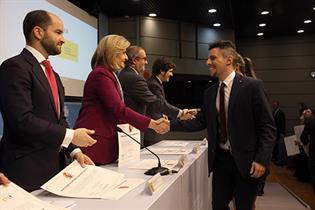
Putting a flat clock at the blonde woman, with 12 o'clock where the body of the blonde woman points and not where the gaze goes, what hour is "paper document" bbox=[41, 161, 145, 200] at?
The paper document is roughly at 3 o'clock from the blonde woman.

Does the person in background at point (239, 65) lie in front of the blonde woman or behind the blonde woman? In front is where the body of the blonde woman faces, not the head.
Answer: in front

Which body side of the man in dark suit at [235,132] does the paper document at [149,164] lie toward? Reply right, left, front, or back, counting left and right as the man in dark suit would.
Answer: front

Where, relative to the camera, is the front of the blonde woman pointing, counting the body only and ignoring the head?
to the viewer's right

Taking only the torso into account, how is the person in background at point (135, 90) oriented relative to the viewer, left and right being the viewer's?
facing to the right of the viewer

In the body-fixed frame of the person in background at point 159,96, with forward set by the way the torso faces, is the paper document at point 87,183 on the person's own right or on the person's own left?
on the person's own right

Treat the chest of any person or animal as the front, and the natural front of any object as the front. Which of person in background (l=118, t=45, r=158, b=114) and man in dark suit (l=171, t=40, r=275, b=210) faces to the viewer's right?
the person in background

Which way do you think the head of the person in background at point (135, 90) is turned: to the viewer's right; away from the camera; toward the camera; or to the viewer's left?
to the viewer's right

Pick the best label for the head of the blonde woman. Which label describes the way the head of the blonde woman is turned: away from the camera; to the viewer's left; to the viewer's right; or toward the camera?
to the viewer's right

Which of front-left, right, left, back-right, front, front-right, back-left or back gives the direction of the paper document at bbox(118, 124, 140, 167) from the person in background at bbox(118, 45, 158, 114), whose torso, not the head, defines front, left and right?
right

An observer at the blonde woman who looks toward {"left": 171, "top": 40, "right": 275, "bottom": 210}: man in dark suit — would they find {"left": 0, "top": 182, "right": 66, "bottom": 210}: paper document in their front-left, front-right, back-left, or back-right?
back-right

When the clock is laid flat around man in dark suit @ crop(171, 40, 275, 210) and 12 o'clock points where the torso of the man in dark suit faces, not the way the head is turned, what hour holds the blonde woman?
The blonde woman is roughly at 1 o'clock from the man in dark suit.

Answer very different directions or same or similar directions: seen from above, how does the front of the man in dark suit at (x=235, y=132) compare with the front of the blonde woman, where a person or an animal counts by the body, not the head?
very different directions
